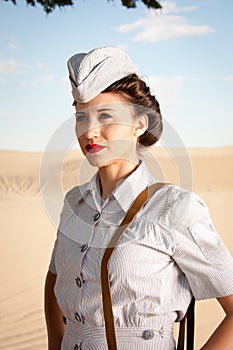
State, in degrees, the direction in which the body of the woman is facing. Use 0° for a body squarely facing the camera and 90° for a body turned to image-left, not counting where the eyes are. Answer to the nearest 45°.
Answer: approximately 45°
